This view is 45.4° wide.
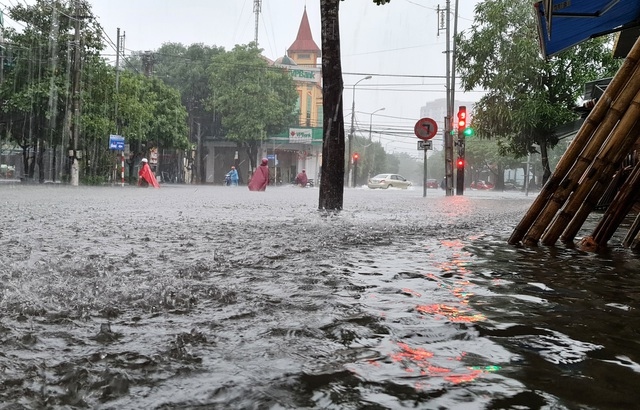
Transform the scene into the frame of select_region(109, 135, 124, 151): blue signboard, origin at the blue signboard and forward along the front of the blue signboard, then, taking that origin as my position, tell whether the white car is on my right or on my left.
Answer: on my left

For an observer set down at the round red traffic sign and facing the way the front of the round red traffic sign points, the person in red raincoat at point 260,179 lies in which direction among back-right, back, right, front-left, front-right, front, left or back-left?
back-right

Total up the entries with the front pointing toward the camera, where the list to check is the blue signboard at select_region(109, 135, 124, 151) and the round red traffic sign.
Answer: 2

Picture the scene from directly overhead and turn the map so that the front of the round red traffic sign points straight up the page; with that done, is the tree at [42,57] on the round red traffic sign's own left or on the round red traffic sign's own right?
on the round red traffic sign's own right

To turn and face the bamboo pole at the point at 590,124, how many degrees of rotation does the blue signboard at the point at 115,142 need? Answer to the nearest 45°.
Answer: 0° — it already faces it

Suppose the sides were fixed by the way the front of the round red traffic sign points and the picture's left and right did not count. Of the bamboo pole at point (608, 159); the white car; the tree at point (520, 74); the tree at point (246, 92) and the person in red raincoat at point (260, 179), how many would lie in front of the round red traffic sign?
1

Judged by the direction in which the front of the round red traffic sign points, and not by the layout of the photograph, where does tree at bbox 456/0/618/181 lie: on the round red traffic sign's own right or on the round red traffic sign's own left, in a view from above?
on the round red traffic sign's own left

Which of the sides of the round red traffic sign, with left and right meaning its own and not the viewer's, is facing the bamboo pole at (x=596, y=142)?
front

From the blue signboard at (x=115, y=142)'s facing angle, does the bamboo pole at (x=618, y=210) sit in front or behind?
in front

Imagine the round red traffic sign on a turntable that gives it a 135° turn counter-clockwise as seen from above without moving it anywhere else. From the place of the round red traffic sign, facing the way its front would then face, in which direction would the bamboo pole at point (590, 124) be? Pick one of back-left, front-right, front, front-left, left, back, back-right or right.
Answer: back-right

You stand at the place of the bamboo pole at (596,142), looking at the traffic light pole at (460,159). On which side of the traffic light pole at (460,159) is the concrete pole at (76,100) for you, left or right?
left

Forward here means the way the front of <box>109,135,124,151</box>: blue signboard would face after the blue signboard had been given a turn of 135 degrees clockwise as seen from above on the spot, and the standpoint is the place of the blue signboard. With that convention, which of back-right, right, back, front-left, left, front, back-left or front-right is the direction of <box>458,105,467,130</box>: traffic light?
back

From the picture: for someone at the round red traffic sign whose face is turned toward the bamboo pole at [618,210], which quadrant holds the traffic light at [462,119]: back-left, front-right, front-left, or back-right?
back-left

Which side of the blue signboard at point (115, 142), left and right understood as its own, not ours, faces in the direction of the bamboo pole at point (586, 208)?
front

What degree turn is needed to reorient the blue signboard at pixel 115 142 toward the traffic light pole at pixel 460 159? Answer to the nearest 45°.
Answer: approximately 45° to its left

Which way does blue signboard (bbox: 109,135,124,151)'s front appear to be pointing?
toward the camera
